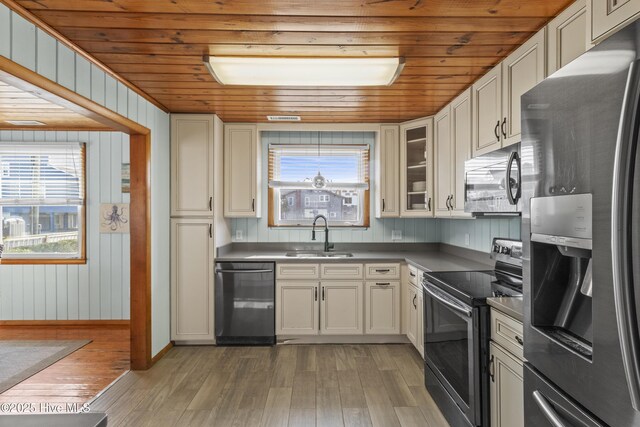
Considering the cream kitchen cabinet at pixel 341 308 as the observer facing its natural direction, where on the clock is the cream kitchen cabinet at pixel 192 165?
the cream kitchen cabinet at pixel 192 165 is roughly at 3 o'clock from the cream kitchen cabinet at pixel 341 308.

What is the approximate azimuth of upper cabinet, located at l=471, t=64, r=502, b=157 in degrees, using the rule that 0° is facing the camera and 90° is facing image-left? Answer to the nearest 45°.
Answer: approximately 45°

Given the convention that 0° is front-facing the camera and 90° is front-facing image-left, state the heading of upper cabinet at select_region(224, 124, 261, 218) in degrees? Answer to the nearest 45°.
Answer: approximately 0°

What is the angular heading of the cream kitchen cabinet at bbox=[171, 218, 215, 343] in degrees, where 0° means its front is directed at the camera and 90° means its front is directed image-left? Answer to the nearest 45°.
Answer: approximately 0°

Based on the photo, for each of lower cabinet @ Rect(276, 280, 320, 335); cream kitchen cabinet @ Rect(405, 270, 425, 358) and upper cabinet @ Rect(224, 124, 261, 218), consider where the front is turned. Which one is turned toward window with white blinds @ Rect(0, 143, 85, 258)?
the cream kitchen cabinet
